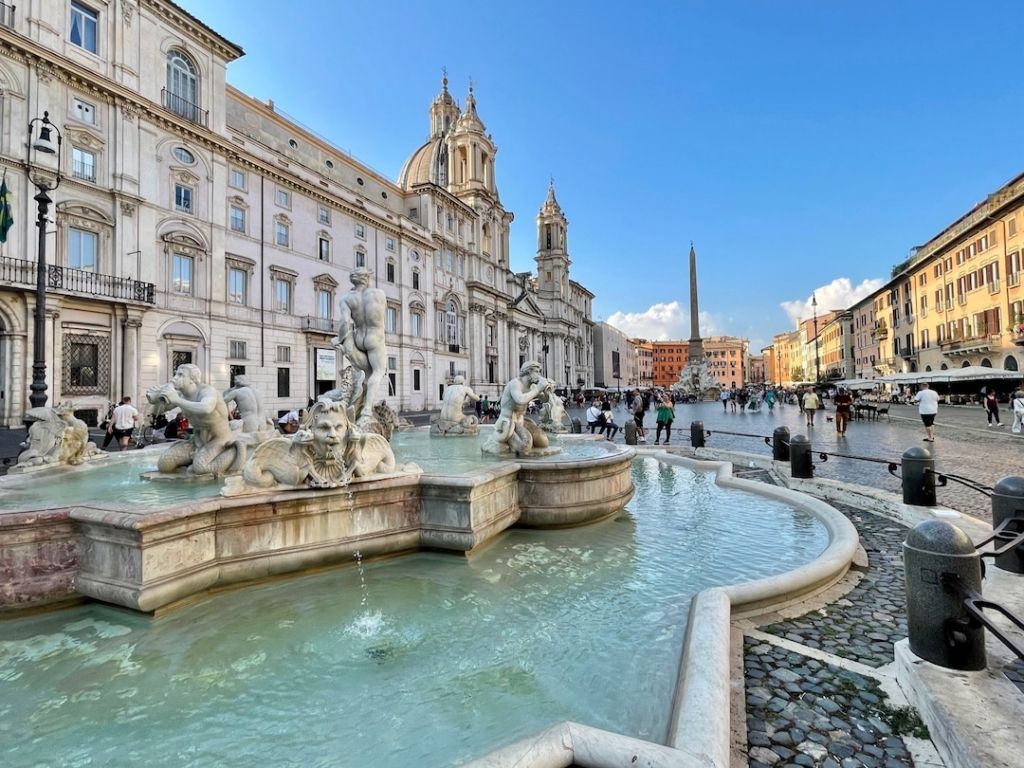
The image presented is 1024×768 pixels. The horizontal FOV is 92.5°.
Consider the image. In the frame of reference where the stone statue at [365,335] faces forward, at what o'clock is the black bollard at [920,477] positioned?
The black bollard is roughly at 4 o'clock from the stone statue.

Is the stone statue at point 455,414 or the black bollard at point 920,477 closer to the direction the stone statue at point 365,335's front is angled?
the stone statue

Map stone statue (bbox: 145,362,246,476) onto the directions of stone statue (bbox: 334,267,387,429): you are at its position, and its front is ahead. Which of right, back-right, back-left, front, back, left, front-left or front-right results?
back-left

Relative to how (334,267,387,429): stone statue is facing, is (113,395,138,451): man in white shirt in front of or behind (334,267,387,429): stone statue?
in front

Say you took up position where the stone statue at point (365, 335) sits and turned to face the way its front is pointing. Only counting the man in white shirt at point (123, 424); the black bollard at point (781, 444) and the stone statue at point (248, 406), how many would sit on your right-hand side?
1

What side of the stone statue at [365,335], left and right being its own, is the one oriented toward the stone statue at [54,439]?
left

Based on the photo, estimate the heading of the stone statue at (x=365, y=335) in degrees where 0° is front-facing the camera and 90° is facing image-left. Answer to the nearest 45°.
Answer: approximately 180°

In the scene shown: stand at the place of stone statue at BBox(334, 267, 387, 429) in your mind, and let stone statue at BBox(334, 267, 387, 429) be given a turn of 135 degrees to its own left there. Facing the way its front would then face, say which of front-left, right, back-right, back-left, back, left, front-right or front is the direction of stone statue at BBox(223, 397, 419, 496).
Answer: front-left

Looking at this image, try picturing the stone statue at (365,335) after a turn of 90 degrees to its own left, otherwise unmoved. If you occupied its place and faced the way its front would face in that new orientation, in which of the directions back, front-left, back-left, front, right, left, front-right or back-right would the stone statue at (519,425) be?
back-left

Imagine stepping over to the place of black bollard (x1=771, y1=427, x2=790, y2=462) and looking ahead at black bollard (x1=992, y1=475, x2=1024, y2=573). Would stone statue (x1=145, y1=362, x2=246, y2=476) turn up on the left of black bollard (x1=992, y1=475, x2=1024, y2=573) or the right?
right

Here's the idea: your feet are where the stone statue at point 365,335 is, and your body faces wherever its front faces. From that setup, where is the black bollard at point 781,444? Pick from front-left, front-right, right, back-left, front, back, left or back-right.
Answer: right

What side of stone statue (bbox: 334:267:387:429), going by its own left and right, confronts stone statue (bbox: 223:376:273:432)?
left

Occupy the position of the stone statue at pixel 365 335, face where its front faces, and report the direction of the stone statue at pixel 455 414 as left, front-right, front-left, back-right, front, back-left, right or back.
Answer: front-right

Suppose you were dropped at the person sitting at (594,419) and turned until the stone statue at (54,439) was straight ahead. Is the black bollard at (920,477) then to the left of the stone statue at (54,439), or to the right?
left

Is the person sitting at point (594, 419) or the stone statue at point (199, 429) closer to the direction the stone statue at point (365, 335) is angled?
the person sitting

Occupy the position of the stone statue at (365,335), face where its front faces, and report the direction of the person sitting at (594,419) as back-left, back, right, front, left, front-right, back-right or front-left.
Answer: front-right
